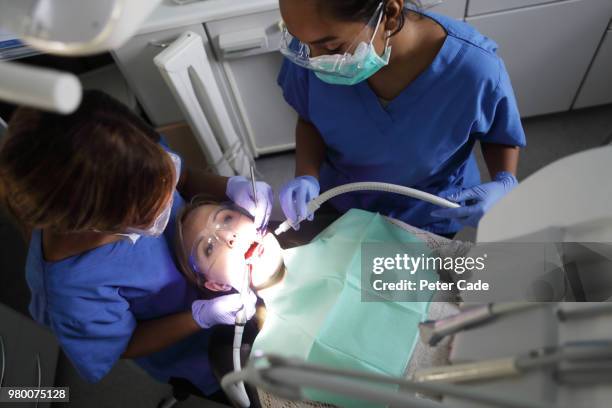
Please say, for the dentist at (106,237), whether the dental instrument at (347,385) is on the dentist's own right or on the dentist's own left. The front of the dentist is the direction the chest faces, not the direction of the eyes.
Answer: on the dentist's own right

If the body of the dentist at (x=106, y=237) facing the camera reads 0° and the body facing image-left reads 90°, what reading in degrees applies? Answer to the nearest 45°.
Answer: approximately 270°

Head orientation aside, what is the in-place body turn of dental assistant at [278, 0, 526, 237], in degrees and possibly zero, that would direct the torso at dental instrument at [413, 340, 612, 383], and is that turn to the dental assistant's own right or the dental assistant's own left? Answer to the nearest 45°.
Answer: approximately 45° to the dental assistant's own left

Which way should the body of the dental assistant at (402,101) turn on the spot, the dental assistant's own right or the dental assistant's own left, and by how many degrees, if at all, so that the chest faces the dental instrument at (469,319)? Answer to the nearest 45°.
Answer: approximately 45° to the dental assistant's own left

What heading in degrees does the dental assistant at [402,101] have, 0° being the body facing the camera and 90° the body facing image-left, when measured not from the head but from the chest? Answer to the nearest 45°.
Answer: approximately 45°
